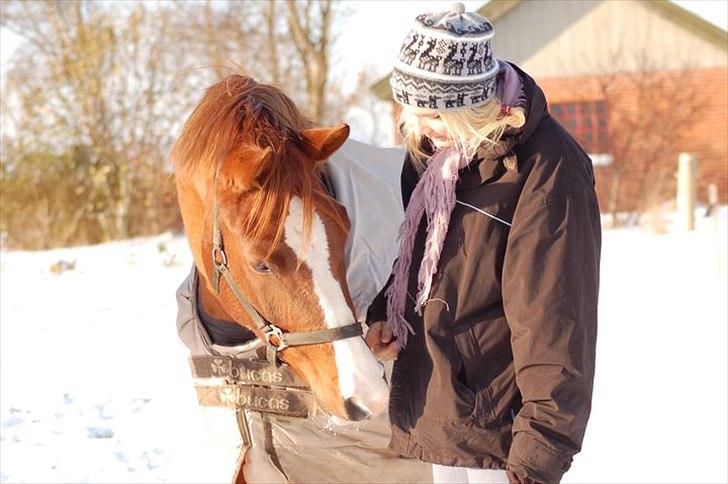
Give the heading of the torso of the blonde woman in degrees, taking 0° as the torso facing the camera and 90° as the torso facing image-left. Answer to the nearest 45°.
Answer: approximately 45°

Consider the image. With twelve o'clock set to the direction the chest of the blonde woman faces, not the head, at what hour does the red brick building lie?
The red brick building is roughly at 5 o'clock from the blonde woman.

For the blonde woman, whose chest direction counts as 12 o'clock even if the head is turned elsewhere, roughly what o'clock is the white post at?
The white post is roughly at 5 o'clock from the blonde woman.
